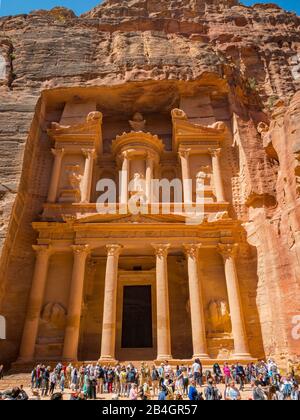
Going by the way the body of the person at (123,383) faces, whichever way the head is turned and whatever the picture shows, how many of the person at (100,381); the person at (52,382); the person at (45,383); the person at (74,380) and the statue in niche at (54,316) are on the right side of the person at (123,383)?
0

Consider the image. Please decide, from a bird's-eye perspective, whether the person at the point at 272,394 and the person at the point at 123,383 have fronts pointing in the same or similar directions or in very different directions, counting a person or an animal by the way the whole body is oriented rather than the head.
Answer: same or similar directions

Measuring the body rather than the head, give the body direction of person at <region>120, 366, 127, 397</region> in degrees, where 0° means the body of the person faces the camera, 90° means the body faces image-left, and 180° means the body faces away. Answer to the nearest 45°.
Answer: approximately 180°

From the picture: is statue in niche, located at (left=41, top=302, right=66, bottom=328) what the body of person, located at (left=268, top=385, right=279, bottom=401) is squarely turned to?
no

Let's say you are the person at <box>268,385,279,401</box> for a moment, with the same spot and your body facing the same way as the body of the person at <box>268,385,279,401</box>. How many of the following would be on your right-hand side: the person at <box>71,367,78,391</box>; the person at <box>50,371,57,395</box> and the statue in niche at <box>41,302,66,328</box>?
0

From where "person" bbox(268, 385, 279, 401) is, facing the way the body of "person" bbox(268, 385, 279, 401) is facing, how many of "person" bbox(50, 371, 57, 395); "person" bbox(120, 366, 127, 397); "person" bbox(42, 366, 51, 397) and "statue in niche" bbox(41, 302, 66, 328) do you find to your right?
0

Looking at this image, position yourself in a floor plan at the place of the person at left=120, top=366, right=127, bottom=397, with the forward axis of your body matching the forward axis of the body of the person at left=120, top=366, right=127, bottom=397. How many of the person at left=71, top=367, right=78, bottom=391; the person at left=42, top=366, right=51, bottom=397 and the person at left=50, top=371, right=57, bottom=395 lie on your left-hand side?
3

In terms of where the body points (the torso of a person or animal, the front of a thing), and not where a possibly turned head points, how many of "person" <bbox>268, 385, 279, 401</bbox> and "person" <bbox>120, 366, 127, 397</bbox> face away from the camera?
2

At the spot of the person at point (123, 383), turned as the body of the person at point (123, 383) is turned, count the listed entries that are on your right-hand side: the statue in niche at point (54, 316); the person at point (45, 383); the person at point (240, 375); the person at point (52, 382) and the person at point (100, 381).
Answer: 1

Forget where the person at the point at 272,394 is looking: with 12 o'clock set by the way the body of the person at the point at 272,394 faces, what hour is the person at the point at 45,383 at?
the person at the point at 45,383 is roughly at 9 o'clock from the person at the point at 272,394.

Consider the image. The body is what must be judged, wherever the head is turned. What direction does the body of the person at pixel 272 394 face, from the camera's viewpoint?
away from the camera

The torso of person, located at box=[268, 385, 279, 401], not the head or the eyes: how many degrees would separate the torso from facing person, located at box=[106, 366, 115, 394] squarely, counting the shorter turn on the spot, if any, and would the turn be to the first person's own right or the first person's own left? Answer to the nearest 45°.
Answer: approximately 90° to the first person's own left
